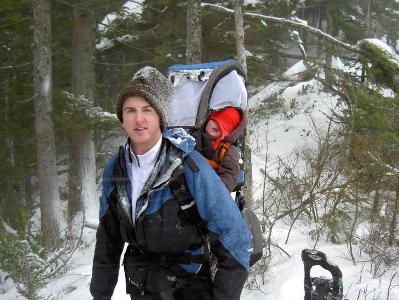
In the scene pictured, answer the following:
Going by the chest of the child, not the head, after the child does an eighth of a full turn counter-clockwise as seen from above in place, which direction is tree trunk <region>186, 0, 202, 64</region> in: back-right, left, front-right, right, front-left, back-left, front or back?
back

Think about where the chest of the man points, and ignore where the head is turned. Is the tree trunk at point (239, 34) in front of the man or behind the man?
behind

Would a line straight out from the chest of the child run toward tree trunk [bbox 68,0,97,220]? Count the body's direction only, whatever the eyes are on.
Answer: no

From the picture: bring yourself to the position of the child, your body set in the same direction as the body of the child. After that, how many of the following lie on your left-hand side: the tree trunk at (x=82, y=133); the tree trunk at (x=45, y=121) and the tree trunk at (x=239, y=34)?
0

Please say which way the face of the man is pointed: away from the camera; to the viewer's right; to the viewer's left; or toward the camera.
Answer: toward the camera

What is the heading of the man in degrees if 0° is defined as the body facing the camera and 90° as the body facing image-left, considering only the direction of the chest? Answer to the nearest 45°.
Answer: approximately 45°

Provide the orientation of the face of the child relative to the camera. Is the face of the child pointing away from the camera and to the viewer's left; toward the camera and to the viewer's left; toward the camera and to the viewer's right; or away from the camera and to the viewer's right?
toward the camera and to the viewer's left

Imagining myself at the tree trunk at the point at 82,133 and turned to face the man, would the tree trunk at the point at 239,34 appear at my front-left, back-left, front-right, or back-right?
front-left

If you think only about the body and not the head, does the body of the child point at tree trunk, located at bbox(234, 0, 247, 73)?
no

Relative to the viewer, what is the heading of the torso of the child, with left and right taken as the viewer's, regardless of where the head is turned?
facing the viewer and to the left of the viewer

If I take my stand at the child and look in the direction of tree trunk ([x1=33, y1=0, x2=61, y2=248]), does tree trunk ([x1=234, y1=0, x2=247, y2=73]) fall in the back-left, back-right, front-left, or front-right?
front-right
